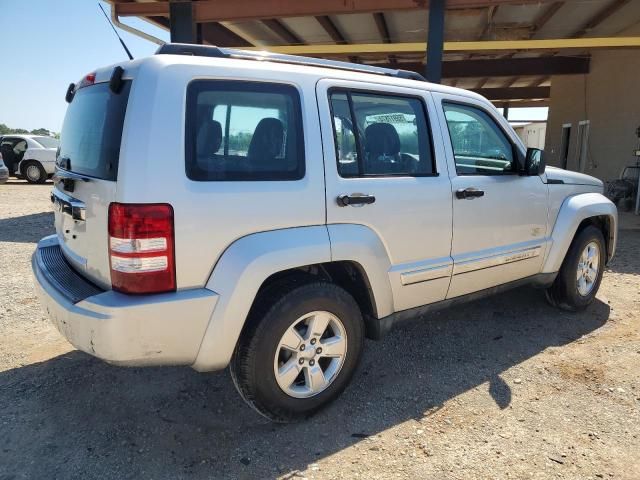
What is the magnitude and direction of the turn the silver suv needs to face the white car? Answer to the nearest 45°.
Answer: approximately 90° to its left

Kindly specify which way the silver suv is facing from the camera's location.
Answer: facing away from the viewer and to the right of the viewer
